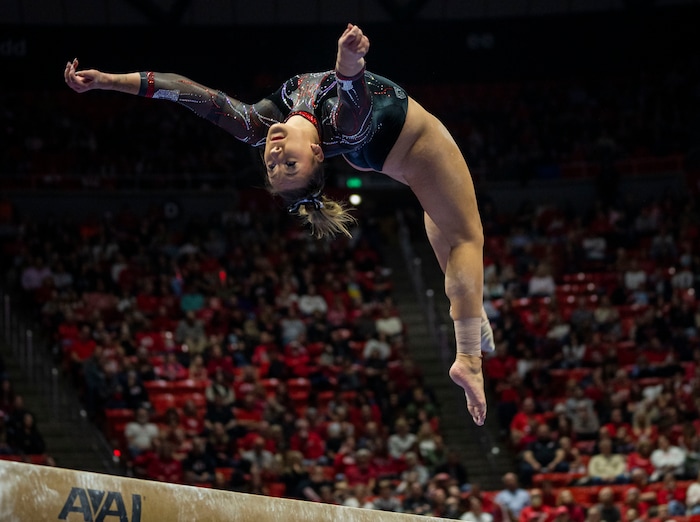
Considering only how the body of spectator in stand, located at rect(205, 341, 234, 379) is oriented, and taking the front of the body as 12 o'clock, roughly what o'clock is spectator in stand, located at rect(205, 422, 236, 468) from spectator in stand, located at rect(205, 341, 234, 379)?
spectator in stand, located at rect(205, 422, 236, 468) is roughly at 12 o'clock from spectator in stand, located at rect(205, 341, 234, 379).

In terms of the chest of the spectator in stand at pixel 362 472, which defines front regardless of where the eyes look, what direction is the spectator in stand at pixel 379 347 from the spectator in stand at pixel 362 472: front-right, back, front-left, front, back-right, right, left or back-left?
back

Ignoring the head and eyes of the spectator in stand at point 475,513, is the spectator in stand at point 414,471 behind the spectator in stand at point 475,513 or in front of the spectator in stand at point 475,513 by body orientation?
behind

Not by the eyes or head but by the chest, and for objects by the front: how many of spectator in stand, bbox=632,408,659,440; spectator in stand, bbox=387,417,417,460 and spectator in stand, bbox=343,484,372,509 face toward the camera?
3

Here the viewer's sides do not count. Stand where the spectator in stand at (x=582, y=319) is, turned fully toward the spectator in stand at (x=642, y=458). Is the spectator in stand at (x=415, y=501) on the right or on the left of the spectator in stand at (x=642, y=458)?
right

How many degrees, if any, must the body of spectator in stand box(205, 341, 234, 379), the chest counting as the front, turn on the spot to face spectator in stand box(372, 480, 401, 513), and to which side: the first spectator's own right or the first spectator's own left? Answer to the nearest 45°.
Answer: approximately 45° to the first spectator's own left

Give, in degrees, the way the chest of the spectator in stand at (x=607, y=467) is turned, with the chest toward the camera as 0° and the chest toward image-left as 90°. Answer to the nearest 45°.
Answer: approximately 0°

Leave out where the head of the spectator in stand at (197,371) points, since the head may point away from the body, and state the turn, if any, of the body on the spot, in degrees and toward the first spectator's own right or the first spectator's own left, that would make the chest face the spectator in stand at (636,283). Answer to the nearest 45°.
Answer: approximately 90° to the first spectator's own left

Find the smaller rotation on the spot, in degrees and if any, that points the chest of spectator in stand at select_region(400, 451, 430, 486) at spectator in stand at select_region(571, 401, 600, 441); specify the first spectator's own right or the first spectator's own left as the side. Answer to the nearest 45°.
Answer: approximately 135° to the first spectator's own left

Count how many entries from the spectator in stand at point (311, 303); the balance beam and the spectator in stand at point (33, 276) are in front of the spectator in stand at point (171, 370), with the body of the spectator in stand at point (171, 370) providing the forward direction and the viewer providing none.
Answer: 1
